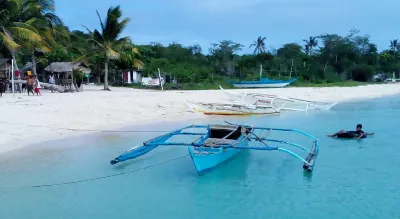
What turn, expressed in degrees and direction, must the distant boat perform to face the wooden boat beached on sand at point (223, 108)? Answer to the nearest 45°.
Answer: approximately 90° to its right

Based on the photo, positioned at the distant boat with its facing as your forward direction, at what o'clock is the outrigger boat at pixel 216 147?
The outrigger boat is roughly at 3 o'clock from the distant boat.

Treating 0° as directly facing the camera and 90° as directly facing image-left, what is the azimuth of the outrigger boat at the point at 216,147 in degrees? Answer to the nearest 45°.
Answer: approximately 45°
